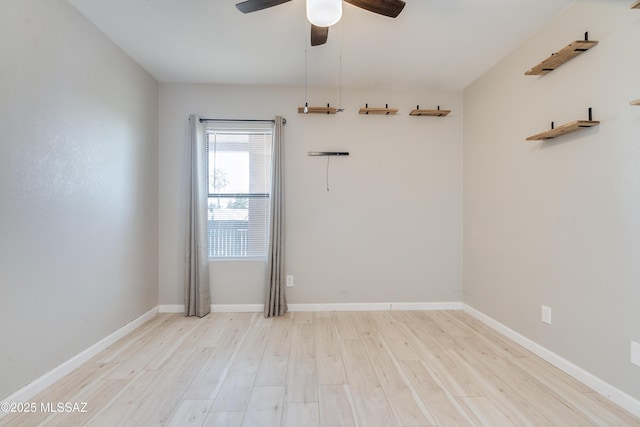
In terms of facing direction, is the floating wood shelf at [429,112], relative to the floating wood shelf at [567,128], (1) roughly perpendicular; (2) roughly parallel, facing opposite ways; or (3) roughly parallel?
roughly perpendicular

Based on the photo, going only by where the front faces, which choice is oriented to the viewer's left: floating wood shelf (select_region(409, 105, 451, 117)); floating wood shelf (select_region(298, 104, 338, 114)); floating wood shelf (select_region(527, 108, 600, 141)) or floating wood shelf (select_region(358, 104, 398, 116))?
floating wood shelf (select_region(527, 108, 600, 141))

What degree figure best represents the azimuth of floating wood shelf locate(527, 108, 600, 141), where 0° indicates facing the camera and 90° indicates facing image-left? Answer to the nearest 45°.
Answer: approximately 90°

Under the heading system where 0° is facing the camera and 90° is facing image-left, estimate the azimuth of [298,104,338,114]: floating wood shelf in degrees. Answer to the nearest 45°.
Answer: approximately 0°

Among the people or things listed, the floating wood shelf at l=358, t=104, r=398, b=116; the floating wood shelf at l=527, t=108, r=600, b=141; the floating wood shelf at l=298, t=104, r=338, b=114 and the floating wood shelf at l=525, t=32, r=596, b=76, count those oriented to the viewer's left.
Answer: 2
